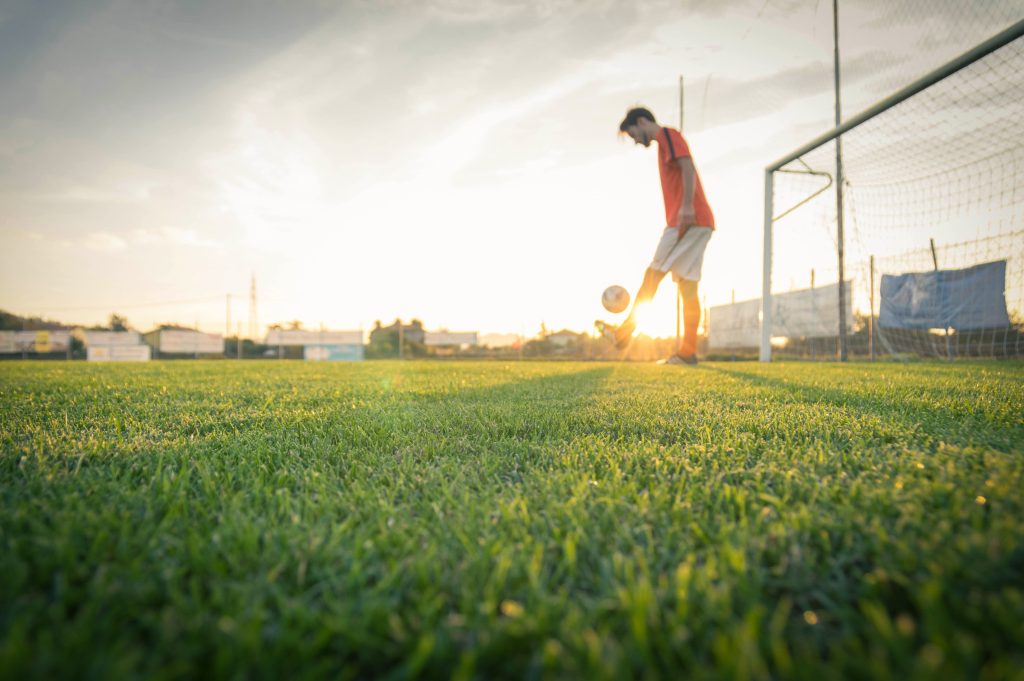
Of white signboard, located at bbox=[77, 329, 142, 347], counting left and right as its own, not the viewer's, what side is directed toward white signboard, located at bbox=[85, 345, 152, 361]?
front

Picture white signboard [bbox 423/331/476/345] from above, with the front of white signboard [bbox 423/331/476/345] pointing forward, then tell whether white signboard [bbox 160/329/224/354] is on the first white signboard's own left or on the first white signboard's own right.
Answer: on the first white signboard's own right

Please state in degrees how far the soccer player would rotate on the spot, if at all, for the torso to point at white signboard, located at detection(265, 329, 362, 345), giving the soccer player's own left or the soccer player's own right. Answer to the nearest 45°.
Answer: approximately 45° to the soccer player's own right

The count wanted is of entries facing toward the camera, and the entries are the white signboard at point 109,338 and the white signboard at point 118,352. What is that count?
2

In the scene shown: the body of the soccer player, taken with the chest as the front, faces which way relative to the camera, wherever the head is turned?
to the viewer's left

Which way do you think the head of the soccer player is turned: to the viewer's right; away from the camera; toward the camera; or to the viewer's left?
to the viewer's left

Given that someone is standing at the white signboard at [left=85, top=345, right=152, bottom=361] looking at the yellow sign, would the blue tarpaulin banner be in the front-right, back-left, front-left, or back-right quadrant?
back-left

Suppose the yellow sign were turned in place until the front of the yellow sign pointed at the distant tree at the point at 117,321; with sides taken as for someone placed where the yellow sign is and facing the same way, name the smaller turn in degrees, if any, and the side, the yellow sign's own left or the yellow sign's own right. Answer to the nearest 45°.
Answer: approximately 180°

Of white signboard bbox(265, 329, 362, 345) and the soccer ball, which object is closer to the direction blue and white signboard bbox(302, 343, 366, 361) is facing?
the soccer ball
